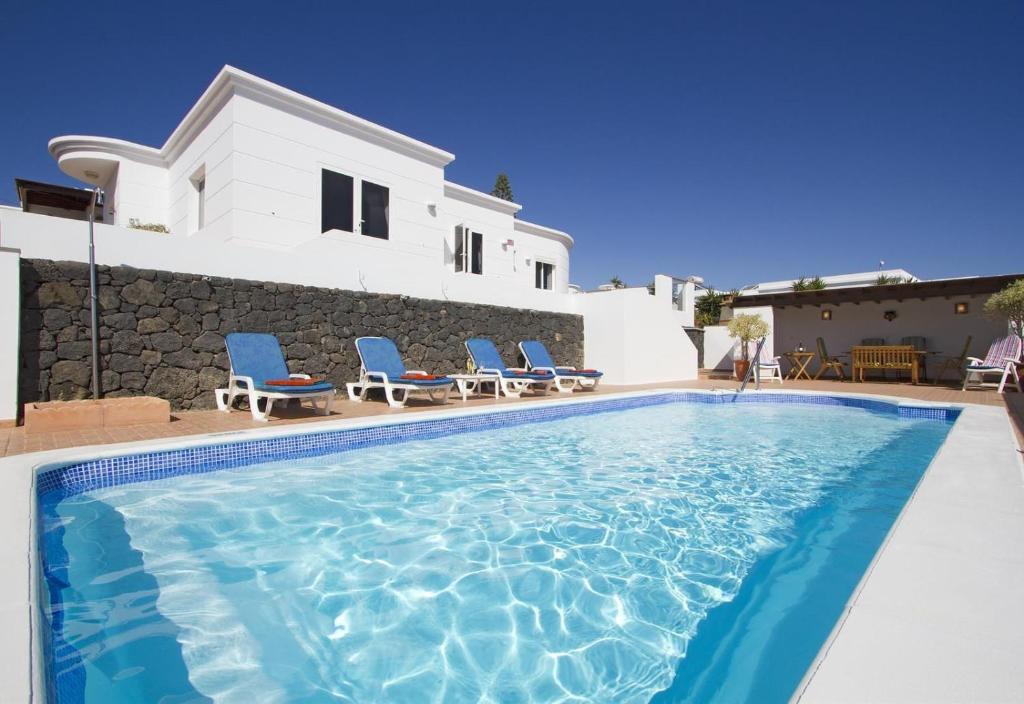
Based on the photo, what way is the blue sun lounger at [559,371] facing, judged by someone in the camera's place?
facing the viewer and to the right of the viewer

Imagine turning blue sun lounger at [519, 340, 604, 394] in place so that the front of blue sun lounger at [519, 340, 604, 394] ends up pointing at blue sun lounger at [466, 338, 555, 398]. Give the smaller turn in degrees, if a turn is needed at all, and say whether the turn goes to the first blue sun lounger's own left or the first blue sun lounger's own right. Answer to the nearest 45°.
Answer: approximately 90° to the first blue sun lounger's own right

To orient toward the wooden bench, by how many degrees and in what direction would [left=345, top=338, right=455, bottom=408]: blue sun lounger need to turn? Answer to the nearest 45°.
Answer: approximately 45° to its left

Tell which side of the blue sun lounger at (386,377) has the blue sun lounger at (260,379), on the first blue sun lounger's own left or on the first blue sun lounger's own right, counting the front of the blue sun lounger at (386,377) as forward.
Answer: on the first blue sun lounger's own right

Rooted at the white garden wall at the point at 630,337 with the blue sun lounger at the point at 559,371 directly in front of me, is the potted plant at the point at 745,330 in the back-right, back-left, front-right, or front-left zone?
back-left

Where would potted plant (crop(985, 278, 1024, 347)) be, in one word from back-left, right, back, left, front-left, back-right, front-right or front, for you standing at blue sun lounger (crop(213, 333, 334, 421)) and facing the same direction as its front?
front-left

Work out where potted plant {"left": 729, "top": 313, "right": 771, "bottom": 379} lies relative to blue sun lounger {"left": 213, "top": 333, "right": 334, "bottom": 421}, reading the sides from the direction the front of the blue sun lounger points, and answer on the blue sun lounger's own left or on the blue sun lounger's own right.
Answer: on the blue sun lounger's own left

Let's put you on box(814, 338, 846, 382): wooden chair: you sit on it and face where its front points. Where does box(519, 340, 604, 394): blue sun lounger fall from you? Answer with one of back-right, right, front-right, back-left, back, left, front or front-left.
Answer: back-right

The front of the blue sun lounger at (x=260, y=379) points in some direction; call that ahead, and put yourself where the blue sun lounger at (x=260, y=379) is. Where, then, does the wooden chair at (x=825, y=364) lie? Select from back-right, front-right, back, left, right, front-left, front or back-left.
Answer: front-left

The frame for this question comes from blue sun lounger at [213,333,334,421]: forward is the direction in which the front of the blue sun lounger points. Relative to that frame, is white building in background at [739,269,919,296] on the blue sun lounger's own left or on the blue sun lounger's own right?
on the blue sun lounger's own left

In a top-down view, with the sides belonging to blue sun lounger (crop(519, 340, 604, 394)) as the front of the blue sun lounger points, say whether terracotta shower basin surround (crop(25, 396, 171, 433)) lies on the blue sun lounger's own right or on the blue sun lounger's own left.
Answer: on the blue sun lounger's own right

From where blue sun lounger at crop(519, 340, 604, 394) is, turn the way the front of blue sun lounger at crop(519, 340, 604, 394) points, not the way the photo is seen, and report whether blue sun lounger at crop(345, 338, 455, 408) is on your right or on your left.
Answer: on your right

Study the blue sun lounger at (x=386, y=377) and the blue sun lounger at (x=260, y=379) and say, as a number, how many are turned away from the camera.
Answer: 0

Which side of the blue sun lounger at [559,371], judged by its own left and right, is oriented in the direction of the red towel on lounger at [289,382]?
right
